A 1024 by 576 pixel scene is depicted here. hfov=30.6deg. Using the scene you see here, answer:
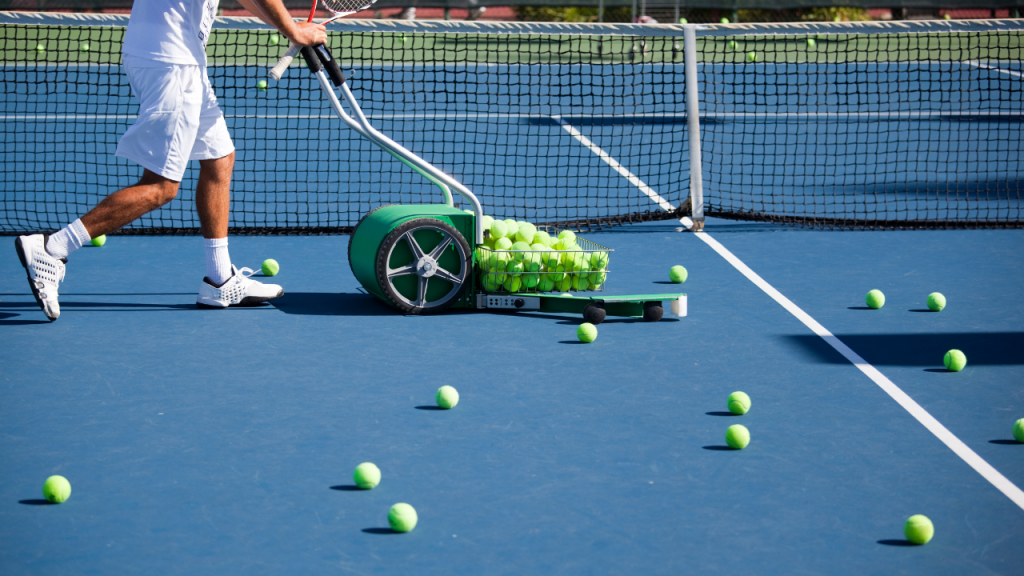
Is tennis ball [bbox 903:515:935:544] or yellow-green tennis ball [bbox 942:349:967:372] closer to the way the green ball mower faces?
the yellow-green tennis ball

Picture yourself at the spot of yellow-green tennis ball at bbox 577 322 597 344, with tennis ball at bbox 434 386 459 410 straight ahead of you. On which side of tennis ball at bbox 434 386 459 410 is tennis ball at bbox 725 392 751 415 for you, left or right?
left

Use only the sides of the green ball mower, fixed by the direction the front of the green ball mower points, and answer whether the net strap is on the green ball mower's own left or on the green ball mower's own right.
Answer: on the green ball mower's own left

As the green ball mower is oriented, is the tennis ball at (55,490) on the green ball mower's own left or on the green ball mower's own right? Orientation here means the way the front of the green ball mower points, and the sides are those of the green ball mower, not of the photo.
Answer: on the green ball mower's own right

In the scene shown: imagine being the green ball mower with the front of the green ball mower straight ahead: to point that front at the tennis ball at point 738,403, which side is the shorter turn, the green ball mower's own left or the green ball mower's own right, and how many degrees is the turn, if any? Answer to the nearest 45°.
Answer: approximately 45° to the green ball mower's own right

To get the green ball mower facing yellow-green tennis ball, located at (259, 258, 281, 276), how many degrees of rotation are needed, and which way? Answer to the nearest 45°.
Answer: approximately 135° to its left

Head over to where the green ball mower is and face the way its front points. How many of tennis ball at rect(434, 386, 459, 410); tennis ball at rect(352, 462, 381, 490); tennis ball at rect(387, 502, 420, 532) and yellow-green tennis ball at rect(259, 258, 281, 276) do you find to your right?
3

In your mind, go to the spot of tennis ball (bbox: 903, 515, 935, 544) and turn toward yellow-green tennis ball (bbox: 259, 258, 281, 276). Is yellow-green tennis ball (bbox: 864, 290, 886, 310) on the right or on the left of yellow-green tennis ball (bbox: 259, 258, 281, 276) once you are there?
right

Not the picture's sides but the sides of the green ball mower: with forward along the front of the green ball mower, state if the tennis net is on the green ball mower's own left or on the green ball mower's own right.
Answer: on the green ball mower's own left

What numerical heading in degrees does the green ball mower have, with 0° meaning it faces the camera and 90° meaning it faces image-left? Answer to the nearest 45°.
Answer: approximately 270°

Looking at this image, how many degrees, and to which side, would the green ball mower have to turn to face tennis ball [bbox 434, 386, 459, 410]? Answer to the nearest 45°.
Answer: approximately 90° to its right

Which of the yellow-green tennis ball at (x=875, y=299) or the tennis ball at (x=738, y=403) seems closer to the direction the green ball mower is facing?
the yellow-green tennis ball

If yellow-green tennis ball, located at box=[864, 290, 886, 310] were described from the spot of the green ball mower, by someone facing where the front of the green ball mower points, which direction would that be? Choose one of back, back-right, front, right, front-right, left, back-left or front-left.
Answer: front

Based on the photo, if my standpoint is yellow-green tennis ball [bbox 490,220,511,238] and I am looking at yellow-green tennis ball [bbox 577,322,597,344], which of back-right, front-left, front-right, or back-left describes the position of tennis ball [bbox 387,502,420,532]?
front-right

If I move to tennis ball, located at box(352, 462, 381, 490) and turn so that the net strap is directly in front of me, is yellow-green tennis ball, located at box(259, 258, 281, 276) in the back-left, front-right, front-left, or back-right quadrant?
front-left
